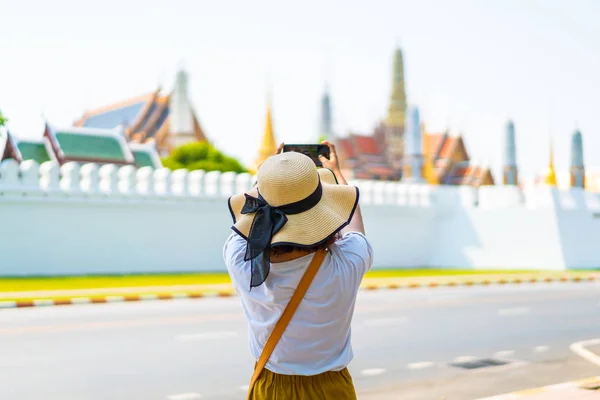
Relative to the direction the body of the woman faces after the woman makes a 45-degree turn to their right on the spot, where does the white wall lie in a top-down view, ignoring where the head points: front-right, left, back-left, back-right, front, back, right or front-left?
front-left

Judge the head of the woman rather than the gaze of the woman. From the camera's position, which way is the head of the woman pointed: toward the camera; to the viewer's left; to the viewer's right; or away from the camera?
away from the camera

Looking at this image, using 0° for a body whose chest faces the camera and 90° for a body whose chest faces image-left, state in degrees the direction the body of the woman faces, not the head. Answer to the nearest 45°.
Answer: approximately 180°
